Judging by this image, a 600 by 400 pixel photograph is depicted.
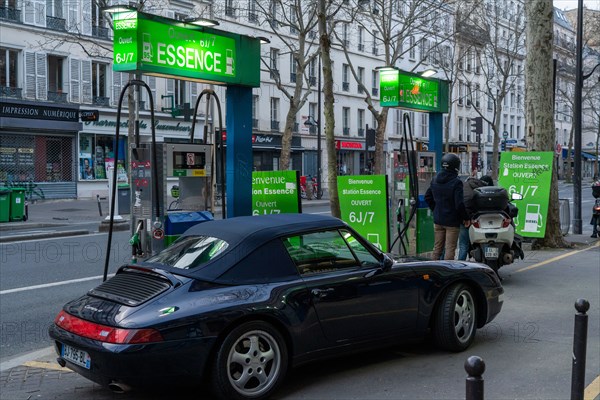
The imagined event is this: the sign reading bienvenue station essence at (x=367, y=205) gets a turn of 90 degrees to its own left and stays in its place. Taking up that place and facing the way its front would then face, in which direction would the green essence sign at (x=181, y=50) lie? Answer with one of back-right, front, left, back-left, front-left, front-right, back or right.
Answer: back-right

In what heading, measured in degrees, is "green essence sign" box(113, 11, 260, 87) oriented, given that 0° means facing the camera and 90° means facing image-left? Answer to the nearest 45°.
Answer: approximately 315°

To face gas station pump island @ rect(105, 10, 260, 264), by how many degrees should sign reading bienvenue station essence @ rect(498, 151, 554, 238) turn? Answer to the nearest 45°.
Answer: approximately 45° to its right

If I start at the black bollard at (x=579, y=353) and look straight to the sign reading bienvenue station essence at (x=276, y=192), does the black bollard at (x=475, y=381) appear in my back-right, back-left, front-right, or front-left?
back-left

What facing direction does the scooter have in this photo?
away from the camera

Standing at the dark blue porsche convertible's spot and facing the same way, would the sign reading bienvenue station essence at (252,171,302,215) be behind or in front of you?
in front

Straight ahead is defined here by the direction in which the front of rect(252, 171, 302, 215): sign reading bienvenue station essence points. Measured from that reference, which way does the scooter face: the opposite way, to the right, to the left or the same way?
the opposite way

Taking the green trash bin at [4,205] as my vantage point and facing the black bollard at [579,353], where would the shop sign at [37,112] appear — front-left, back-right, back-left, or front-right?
back-left

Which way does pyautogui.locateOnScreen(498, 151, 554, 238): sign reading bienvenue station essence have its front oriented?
toward the camera

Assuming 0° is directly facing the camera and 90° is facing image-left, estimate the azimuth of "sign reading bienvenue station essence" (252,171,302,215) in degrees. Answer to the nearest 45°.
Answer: approximately 0°

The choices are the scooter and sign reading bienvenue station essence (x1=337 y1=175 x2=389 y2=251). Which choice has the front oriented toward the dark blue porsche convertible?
the sign reading bienvenue station essence

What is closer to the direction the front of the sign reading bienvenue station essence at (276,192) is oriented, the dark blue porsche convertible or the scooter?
the dark blue porsche convertible

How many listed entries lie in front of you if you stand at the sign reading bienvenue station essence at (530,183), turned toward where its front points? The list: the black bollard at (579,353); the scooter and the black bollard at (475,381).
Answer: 3

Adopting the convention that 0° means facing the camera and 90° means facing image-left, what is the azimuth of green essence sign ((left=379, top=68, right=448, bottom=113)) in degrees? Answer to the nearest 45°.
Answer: approximately 315°

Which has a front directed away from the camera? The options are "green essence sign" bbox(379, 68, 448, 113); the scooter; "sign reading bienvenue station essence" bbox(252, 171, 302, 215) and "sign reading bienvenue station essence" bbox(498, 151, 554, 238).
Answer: the scooter

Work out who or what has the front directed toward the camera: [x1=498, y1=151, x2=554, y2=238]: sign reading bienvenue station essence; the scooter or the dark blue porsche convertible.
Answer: the sign reading bienvenue station essence

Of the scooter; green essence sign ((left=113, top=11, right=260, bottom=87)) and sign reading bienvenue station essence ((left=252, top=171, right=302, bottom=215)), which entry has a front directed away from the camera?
the scooter
